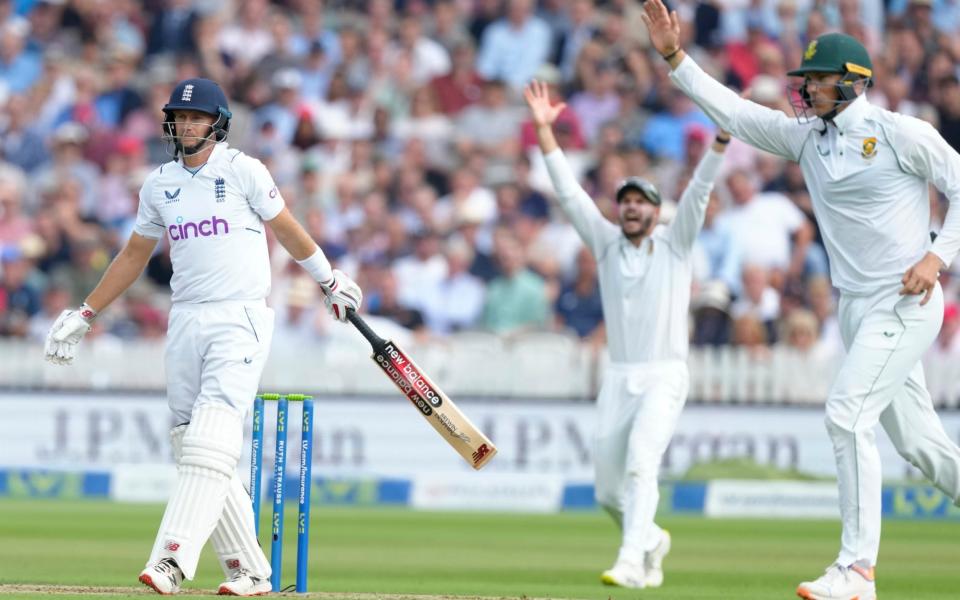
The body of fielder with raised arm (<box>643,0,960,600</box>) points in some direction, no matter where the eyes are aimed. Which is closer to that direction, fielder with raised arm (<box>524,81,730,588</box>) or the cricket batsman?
the cricket batsman

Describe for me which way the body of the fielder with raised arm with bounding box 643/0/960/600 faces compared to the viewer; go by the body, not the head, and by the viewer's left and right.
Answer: facing the viewer and to the left of the viewer

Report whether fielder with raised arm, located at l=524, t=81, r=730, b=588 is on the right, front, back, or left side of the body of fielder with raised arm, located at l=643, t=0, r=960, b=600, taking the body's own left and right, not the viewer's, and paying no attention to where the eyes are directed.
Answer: right

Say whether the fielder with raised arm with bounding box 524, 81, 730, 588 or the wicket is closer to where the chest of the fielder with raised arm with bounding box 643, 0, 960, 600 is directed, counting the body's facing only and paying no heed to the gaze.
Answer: the wicket

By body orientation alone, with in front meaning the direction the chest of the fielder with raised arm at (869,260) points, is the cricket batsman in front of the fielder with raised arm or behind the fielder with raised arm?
in front

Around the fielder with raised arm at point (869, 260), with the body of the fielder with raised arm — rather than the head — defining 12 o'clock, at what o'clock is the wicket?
The wicket is roughly at 1 o'clock from the fielder with raised arm.
